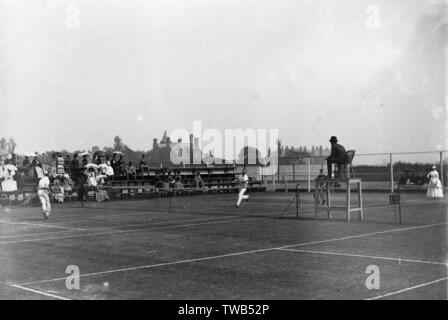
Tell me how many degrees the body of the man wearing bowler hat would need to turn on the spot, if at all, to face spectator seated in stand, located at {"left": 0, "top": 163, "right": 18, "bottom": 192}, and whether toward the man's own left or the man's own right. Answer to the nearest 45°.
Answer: approximately 45° to the man's own right

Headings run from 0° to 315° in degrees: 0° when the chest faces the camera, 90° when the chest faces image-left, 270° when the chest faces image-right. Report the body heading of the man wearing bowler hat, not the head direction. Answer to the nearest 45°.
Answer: approximately 90°

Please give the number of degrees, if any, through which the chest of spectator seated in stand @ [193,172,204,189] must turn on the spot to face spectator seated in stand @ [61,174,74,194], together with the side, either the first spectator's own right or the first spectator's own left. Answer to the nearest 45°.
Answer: approximately 45° to the first spectator's own right

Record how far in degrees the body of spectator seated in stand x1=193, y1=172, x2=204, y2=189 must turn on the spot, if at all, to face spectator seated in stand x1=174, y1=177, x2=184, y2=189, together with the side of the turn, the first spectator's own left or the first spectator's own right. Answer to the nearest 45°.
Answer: approximately 45° to the first spectator's own right

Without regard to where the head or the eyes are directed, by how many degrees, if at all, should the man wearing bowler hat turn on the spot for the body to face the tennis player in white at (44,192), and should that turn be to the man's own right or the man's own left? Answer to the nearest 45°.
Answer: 0° — they already face them

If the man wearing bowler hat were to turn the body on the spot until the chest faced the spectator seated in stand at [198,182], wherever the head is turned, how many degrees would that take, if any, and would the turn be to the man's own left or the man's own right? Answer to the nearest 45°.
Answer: approximately 45° to the man's own right

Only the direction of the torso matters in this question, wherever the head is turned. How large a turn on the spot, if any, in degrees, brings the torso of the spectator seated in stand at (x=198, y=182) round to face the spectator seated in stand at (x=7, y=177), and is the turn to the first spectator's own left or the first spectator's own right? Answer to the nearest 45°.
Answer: approximately 45° to the first spectator's own right

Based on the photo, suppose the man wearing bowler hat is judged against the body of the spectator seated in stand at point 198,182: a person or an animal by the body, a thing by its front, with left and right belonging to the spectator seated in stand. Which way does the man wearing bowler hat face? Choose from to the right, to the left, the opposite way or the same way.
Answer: to the right

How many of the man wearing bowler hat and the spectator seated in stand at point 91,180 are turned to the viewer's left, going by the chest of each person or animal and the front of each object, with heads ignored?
1

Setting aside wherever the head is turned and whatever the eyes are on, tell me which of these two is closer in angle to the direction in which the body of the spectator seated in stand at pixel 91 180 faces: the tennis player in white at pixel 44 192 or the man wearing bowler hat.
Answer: the man wearing bowler hat
